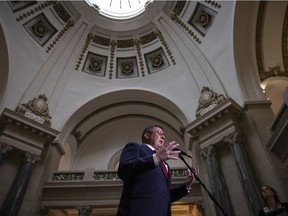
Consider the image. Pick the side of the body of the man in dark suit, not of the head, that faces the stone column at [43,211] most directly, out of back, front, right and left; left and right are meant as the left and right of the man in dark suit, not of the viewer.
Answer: back

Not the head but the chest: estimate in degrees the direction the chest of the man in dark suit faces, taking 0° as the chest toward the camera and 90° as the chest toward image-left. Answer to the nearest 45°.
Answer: approximately 315°

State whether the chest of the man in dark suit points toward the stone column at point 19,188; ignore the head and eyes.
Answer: no

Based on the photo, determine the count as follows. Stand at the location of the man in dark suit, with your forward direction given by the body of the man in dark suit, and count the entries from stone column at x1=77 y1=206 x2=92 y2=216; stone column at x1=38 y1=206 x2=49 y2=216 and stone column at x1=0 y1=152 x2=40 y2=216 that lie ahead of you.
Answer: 0

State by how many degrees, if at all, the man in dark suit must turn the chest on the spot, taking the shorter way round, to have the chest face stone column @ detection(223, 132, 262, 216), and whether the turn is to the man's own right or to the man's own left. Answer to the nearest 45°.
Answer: approximately 90° to the man's own left

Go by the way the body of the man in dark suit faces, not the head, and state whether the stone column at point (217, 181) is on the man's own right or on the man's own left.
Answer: on the man's own left

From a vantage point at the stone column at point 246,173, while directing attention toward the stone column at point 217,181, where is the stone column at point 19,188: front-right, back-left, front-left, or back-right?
front-left

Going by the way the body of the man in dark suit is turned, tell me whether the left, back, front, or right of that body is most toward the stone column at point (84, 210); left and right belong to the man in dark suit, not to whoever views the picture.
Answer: back
